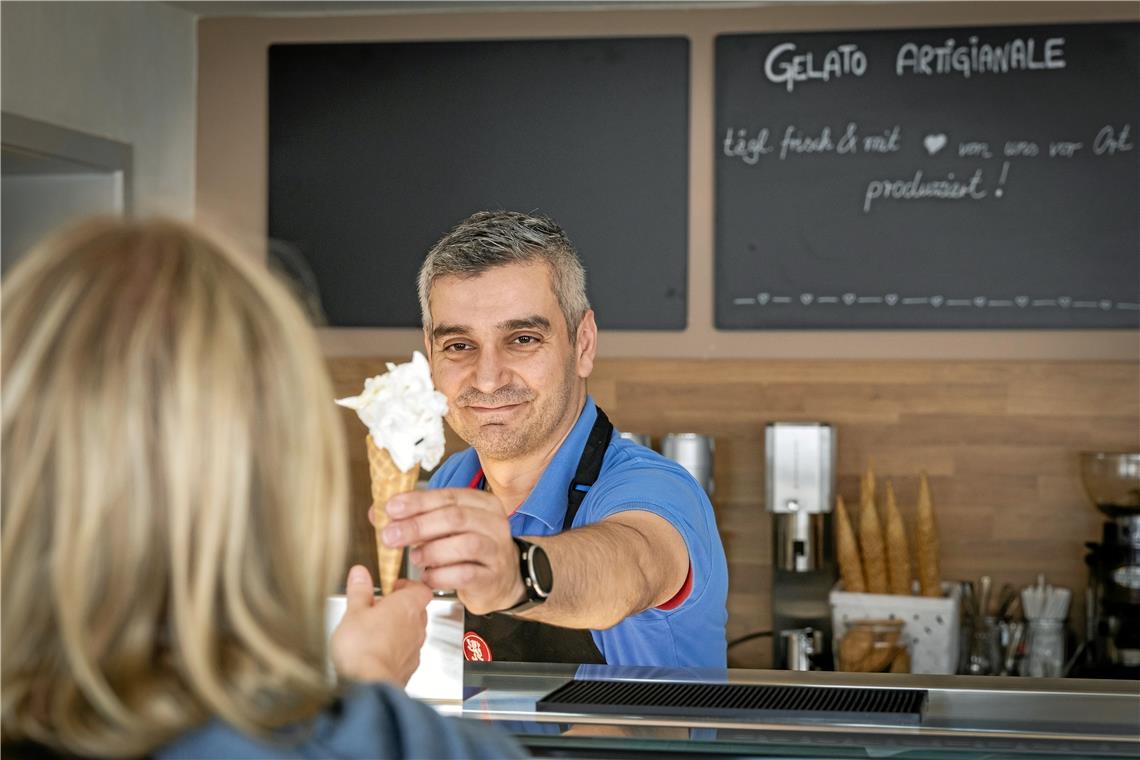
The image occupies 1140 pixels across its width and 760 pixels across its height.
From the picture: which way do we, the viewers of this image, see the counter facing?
facing the viewer

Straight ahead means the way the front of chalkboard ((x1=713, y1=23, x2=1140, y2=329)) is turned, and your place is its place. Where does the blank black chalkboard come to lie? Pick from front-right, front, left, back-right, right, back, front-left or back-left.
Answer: right

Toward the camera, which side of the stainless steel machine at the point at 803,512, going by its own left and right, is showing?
front

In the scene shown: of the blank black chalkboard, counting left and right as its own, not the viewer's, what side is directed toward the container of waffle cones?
left

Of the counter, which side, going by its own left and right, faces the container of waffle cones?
back

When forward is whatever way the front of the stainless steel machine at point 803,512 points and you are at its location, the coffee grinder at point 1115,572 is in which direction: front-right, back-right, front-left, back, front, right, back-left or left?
left

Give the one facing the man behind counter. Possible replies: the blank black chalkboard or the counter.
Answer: the blank black chalkboard

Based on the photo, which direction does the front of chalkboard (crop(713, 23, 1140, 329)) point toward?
toward the camera

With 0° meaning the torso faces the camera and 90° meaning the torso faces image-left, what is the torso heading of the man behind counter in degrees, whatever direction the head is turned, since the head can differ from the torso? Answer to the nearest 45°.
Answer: approximately 45°

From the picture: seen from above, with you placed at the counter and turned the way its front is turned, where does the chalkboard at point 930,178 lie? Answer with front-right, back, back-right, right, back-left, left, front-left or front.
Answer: back

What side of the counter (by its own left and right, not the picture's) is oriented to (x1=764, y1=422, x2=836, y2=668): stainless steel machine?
back
